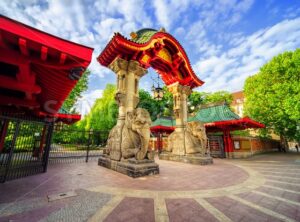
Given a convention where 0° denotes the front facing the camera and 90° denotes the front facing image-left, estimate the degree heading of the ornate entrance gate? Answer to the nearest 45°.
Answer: approximately 315°

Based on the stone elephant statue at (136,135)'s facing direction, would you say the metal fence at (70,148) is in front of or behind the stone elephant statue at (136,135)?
behind

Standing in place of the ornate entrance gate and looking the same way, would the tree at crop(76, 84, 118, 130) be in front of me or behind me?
behind

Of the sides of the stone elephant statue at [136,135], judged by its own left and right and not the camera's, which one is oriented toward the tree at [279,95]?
left

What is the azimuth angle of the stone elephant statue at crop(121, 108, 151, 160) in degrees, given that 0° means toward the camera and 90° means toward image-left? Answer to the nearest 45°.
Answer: approximately 315°

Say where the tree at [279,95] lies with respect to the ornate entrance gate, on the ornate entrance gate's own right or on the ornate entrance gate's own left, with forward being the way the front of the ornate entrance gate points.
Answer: on the ornate entrance gate's own left
